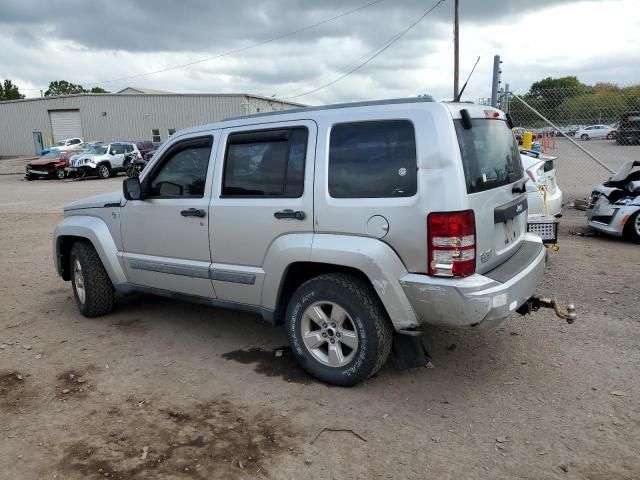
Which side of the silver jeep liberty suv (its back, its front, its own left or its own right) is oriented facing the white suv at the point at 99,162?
front

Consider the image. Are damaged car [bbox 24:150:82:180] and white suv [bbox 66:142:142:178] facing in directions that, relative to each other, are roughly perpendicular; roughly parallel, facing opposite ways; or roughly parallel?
roughly parallel

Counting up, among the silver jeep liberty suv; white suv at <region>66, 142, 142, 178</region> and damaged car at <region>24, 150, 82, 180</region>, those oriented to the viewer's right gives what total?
0

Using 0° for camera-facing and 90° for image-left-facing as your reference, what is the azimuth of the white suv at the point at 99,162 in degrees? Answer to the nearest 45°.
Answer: approximately 45°

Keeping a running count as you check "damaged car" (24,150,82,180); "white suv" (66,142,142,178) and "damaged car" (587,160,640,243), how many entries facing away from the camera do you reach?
0

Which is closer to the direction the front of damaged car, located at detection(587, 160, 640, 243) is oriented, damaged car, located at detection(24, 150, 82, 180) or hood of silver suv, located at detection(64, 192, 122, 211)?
the hood of silver suv

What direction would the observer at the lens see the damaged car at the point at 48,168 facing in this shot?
facing the viewer and to the left of the viewer

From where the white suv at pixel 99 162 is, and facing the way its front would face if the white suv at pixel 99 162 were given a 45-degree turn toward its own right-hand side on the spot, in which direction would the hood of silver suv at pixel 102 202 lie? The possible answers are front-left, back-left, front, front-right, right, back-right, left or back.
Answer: left

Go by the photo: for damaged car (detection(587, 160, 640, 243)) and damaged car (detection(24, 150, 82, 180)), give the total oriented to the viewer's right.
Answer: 0

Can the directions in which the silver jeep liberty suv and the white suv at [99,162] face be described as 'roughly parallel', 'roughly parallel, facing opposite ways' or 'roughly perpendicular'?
roughly perpendicular

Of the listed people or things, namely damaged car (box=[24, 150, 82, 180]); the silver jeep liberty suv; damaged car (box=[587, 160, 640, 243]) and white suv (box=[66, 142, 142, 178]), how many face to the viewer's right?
0

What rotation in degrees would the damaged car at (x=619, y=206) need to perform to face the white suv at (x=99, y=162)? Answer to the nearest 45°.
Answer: approximately 45° to its right

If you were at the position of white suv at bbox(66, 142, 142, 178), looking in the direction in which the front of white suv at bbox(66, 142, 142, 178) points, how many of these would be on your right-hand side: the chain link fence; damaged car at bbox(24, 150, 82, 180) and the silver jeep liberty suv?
1

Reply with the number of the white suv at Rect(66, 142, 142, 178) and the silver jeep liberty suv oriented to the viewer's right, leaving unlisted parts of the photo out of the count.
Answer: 0

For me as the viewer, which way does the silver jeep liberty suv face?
facing away from the viewer and to the left of the viewer

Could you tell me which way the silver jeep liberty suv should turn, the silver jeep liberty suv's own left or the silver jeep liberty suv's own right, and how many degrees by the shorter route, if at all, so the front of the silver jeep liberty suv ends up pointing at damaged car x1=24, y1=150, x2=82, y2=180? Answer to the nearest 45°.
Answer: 0° — it already faces it

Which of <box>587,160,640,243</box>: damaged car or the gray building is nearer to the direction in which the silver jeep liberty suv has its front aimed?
the gray building

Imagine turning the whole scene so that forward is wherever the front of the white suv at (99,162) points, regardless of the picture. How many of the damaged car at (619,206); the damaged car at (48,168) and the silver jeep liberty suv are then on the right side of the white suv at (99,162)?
1

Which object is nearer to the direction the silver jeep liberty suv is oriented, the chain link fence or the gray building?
the gray building
